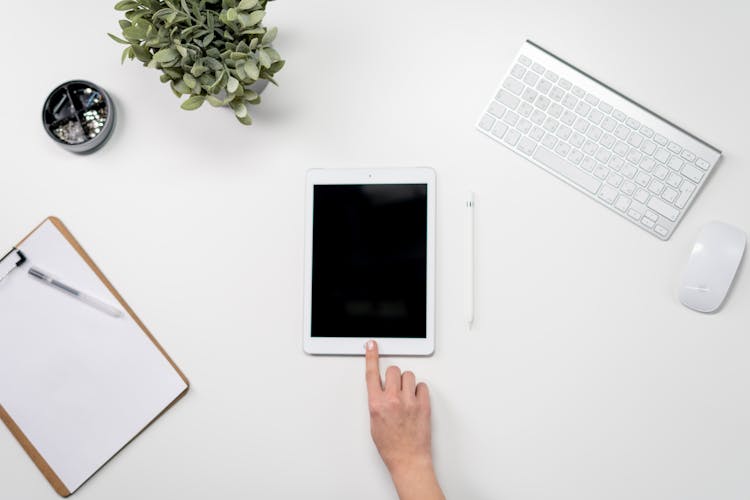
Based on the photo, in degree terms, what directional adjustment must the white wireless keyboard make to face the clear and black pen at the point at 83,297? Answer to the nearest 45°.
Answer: approximately 45° to its right

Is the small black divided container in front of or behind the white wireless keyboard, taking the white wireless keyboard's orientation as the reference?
in front

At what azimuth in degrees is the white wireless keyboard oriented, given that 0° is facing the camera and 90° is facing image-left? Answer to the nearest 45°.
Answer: approximately 45°
